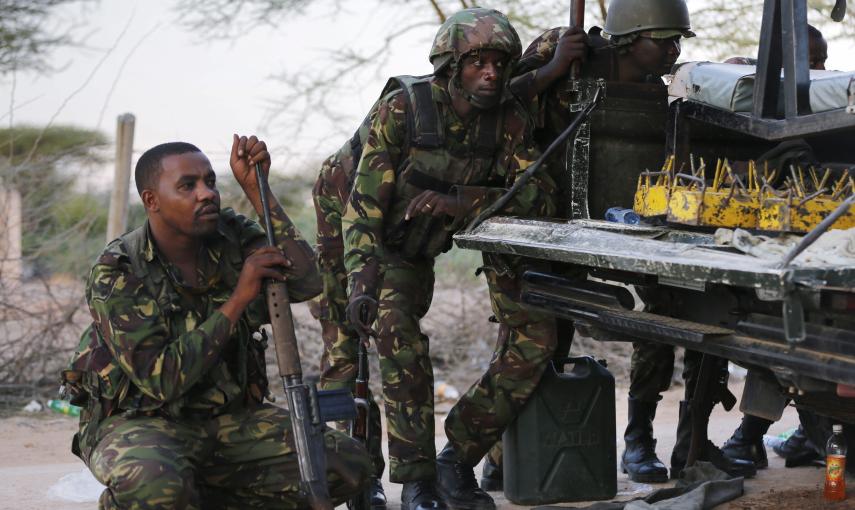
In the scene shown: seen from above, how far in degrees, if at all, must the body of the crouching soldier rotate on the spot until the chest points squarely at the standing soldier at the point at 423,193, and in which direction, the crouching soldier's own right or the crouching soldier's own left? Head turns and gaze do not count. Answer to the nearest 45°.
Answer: approximately 90° to the crouching soldier's own left

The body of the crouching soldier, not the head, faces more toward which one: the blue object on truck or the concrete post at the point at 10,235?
the blue object on truck

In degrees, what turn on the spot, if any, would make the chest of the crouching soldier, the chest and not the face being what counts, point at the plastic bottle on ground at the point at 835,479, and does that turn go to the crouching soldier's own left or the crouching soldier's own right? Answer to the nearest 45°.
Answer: approximately 45° to the crouching soldier's own left

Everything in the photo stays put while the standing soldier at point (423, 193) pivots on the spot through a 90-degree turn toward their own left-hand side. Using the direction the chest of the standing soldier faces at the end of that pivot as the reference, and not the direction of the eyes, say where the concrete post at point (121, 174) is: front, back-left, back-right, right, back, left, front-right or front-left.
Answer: left

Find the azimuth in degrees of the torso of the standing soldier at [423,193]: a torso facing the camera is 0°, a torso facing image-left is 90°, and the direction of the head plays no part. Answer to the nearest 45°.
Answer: approximately 315°

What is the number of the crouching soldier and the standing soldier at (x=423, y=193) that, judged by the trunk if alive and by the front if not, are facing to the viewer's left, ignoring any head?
0

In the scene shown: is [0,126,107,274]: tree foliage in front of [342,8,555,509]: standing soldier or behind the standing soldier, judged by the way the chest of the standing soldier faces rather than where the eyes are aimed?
behind

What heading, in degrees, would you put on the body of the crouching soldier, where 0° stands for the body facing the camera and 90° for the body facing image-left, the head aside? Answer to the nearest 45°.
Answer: approximately 315°

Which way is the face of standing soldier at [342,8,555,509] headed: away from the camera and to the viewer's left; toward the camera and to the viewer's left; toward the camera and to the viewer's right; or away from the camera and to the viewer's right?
toward the camera and to the viewer's right

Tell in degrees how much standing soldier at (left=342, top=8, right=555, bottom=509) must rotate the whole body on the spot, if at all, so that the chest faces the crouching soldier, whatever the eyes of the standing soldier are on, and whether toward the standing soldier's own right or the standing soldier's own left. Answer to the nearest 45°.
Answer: approximately 90° to the standing soldier's own right

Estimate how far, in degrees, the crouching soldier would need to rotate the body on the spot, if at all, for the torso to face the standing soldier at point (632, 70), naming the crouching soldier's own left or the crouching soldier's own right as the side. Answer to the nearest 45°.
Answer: approximately 90° to the crouching soldier's own left
